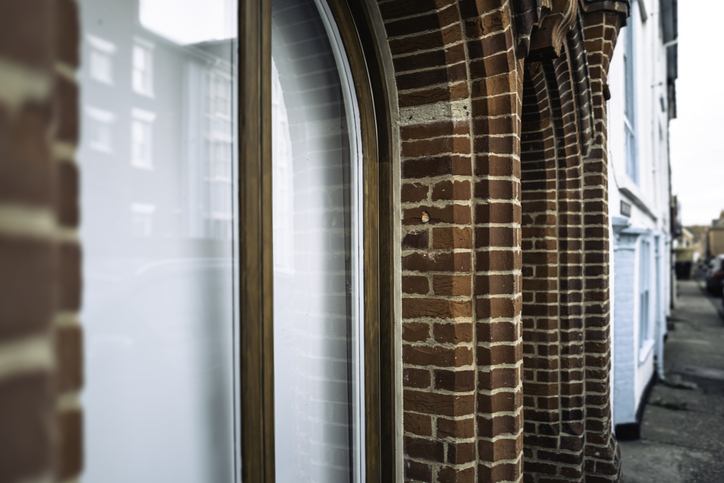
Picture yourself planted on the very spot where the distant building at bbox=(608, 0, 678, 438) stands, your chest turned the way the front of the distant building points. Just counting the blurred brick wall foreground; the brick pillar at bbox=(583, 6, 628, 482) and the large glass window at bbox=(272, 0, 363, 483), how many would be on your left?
0

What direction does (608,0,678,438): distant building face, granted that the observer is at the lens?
facing to the right of the viewer

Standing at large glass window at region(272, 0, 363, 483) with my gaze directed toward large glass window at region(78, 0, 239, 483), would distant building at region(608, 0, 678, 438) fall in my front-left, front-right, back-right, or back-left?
back-left

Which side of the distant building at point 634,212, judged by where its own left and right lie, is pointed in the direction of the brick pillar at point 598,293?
right

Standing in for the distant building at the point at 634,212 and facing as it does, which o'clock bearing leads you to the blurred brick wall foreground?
The blurred brick wall foreground is roughly at 3 o'clock from the distant building.

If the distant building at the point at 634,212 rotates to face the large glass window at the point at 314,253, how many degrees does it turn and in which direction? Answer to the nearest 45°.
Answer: approximately 90° to its right

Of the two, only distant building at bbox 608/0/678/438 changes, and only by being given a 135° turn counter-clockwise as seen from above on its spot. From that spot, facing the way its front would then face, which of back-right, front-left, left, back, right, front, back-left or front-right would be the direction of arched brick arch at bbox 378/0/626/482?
back-left

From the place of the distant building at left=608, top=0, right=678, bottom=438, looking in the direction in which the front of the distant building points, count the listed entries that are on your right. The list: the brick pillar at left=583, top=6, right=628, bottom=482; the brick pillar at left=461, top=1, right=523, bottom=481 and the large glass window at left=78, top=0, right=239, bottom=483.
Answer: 3

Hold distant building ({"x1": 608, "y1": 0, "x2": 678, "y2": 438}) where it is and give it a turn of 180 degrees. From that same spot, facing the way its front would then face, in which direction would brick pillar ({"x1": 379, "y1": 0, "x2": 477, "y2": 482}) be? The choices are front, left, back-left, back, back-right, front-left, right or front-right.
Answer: left

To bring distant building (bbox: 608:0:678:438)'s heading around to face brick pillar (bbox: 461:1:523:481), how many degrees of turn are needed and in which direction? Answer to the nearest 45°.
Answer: approximately 90° to its right
